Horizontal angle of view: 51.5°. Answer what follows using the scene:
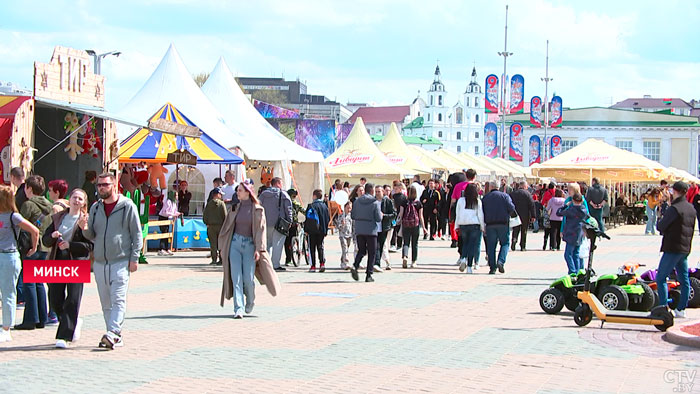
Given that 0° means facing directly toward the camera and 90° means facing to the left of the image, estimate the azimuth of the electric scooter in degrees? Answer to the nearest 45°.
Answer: approximately 90°
